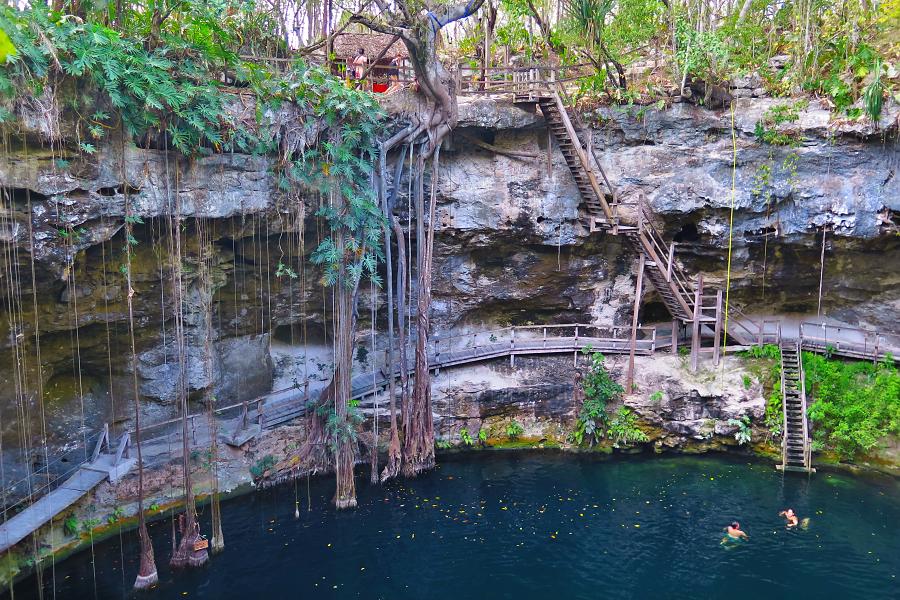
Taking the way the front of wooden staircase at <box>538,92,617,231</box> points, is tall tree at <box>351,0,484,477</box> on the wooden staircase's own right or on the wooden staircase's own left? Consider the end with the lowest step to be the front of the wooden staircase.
on the wooden staircase's own right

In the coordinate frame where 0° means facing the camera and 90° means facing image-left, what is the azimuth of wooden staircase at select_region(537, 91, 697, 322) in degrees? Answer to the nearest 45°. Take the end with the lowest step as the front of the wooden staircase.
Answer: approximately 315°

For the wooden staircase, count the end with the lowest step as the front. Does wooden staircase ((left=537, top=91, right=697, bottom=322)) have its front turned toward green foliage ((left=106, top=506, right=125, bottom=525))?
no

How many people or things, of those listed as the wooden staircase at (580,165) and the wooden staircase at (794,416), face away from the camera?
0

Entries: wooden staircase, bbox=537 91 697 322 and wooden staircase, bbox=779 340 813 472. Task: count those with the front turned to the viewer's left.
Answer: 0

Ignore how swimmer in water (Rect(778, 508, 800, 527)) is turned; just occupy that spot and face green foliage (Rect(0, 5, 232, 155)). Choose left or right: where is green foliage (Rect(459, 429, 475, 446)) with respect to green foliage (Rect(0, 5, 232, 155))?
right

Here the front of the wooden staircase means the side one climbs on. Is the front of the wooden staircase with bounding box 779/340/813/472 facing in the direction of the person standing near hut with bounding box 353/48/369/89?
no

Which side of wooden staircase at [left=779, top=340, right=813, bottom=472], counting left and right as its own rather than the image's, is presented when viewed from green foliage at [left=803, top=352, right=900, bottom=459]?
left

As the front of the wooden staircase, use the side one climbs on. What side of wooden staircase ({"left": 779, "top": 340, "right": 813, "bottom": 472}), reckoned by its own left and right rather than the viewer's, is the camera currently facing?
front

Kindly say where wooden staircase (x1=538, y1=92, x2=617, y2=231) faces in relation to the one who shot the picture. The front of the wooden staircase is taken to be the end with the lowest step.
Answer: facing the viewer and to the right of the viewer

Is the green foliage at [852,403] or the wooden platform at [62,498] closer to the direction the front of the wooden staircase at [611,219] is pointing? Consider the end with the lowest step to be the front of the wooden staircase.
the green foliage
